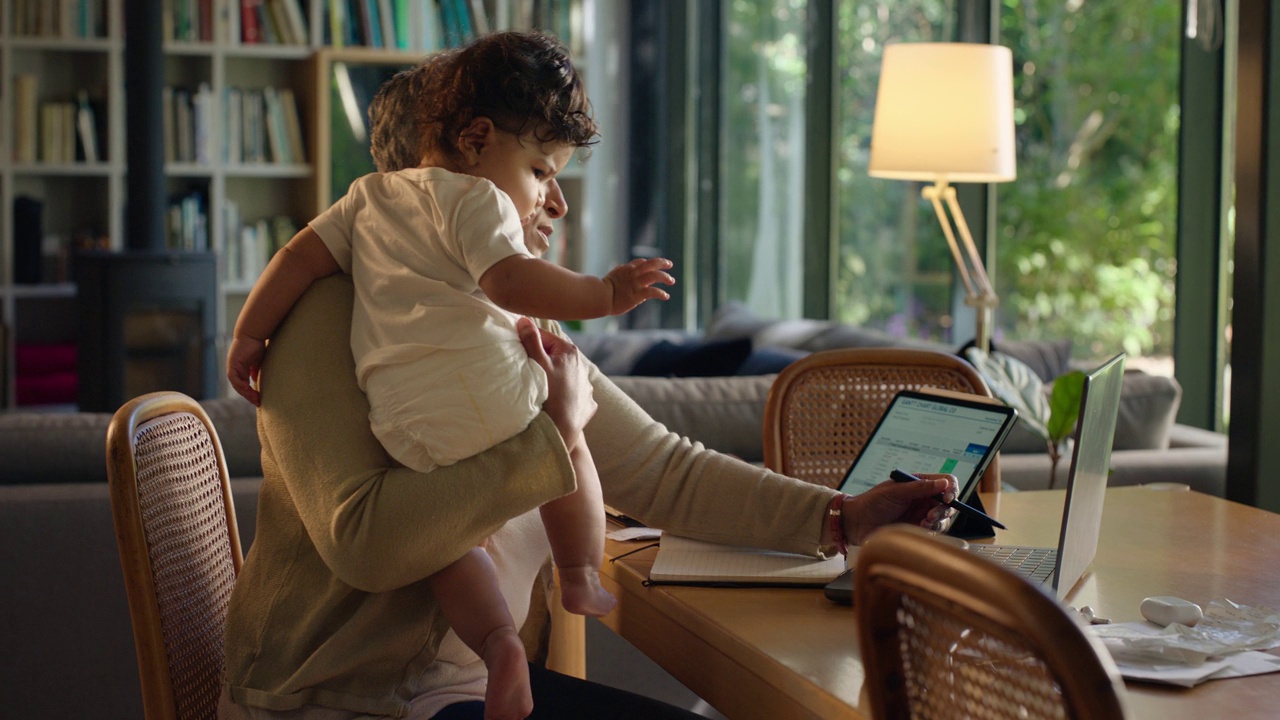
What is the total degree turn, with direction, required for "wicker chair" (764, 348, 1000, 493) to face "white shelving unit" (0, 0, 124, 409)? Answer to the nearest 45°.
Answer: approximately 135° to its right

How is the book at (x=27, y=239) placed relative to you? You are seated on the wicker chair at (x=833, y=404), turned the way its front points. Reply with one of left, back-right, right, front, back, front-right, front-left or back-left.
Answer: back-right

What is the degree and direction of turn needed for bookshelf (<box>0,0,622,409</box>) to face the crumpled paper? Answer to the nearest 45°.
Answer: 0° — it already faces it
